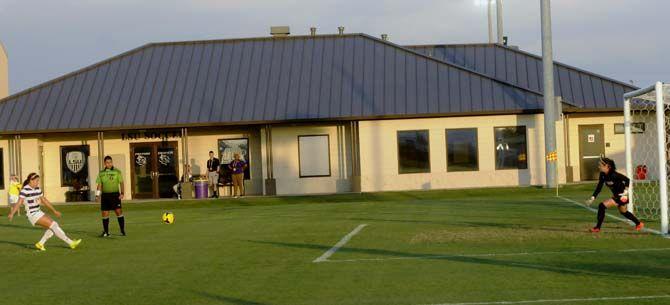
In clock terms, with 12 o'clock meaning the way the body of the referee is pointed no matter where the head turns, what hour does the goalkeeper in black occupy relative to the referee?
The goalkeeper in black is roughly at 10 o'clock from the referee.

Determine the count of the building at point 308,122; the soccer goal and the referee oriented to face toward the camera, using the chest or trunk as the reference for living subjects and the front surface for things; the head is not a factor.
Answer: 2

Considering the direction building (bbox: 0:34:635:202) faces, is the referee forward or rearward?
forward

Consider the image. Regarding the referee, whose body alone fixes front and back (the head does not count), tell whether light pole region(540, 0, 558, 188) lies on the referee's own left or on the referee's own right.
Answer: on the referee's own left

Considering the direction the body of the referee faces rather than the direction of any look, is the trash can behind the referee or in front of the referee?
behind

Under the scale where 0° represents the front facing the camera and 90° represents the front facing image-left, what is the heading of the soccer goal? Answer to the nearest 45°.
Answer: approximately 90°

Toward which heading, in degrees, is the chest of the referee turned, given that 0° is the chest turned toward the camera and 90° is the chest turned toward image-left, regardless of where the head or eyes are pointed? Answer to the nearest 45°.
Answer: approximately 0°
